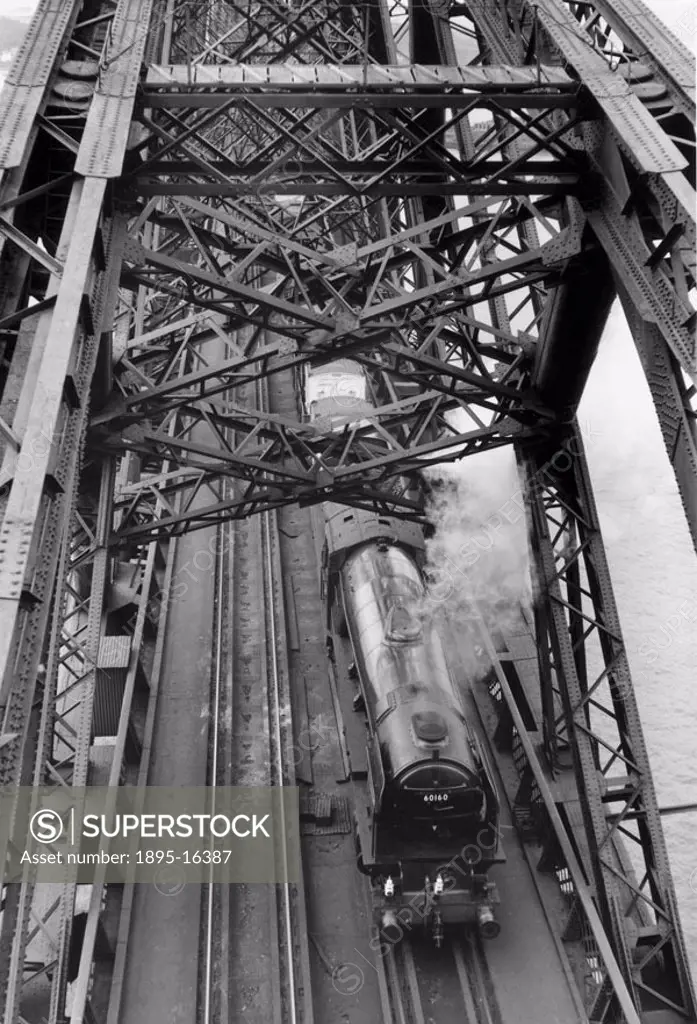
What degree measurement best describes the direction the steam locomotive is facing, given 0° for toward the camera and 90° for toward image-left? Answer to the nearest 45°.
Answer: approximately 0°
